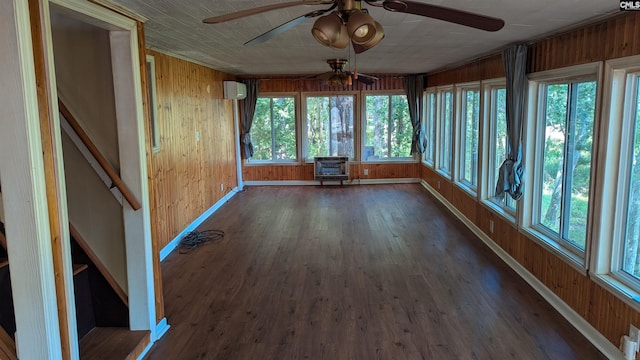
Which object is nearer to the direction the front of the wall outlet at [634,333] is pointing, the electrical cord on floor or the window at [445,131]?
the electrical cord on floor

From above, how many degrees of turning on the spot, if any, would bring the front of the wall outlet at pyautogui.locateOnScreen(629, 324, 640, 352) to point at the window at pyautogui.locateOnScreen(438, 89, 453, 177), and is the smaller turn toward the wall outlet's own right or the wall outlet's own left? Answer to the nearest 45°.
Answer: approximately 90° to the wall outlet's own right

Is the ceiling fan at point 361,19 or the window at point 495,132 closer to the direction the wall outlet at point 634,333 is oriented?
the ceiling fan

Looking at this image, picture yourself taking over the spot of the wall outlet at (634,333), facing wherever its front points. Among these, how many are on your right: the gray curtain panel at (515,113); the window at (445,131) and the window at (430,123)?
3

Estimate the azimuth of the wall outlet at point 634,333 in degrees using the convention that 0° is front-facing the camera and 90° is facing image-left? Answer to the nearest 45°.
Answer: approximately 45°

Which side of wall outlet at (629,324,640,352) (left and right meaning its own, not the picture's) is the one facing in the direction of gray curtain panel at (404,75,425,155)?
right

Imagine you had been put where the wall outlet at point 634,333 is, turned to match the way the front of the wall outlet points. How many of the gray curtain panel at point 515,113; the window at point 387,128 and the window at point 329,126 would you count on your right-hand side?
3

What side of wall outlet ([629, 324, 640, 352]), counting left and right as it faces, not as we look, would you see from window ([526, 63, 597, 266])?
right
